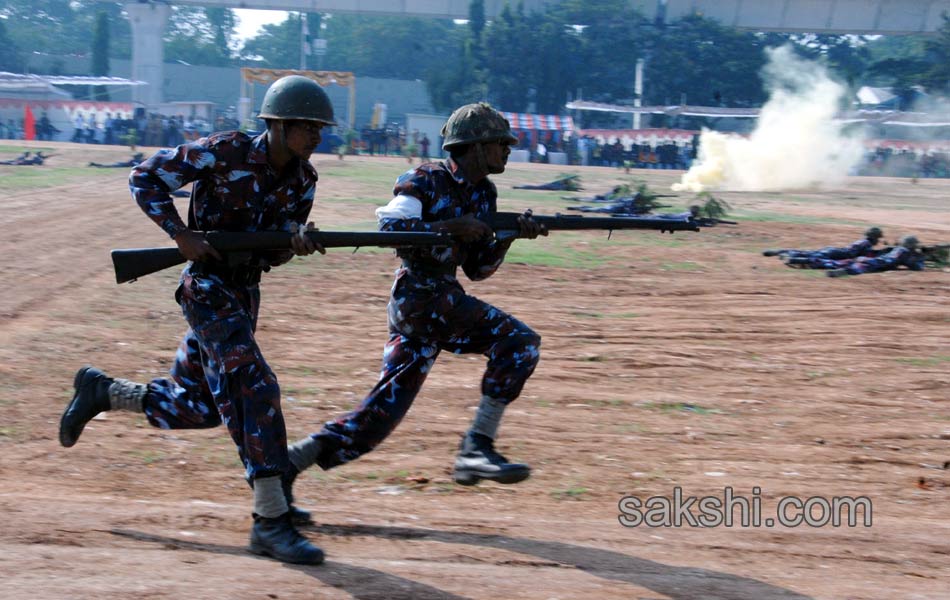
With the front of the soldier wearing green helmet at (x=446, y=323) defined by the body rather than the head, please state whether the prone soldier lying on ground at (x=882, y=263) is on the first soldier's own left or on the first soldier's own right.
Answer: on the first soldier's own left

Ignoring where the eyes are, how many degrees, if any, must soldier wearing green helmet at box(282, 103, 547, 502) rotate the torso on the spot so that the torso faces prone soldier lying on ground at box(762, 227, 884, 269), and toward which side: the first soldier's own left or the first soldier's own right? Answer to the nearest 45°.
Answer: approximately 45° to the first soldier's own left

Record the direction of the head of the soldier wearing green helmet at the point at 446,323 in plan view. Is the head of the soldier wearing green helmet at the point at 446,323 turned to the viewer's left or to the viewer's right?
to the viewer's right

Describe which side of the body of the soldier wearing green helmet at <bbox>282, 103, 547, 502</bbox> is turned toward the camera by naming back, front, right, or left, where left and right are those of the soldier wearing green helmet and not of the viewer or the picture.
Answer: right

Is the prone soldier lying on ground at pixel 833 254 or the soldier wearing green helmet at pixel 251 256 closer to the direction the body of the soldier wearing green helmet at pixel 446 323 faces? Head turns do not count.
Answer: the prone soldier lying on ground
